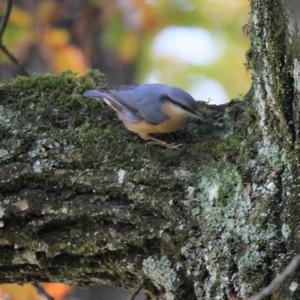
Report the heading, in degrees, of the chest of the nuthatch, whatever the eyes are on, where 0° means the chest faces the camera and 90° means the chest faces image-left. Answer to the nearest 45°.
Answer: approximately 270°

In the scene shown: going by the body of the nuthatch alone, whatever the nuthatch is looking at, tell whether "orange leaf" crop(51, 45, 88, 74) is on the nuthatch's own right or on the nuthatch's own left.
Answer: on the nuthatch's own left
